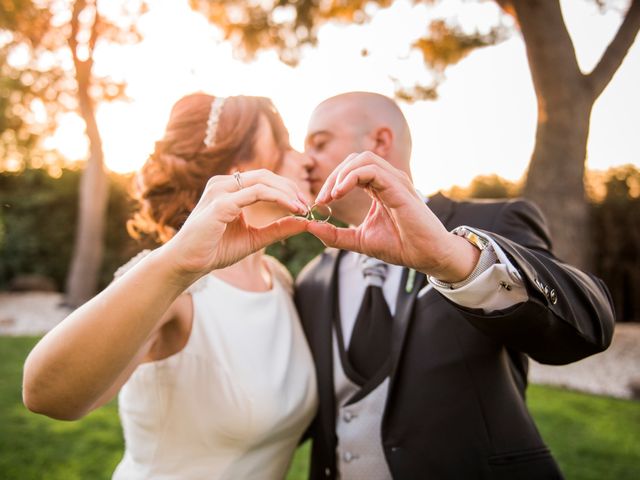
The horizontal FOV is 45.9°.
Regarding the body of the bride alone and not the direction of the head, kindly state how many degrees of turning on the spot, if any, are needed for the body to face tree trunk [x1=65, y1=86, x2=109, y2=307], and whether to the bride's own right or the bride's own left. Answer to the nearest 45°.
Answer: approximately 135° to the bride's own left

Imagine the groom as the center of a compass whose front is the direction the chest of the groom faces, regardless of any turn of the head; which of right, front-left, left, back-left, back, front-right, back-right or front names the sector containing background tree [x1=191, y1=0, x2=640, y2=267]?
back-right

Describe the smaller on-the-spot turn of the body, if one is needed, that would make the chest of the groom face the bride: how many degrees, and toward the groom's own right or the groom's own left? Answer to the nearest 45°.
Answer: approximately 45° to the groom's own right

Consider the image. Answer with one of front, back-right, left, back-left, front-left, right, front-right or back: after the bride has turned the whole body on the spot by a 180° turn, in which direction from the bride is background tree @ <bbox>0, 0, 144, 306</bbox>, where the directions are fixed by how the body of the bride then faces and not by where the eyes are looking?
front-right

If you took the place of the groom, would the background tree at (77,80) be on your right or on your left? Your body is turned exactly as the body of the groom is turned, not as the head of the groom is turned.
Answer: on your right

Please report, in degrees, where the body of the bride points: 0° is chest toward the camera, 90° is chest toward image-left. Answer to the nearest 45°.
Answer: approximately 315°

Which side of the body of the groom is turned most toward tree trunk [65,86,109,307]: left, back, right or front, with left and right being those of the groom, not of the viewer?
right
